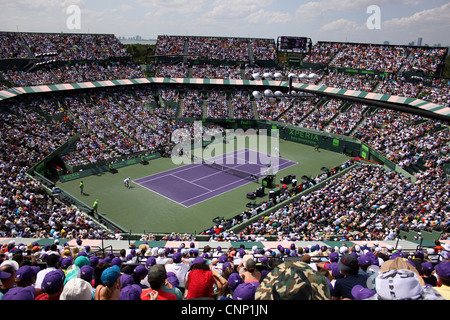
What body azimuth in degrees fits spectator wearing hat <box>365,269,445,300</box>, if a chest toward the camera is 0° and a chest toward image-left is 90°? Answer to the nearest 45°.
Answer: approximately 180°

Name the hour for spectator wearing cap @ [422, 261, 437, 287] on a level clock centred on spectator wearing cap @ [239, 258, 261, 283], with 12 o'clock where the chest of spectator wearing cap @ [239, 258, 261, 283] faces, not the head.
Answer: spectator wearing cap @ [422, 261, 437, 287] is roughly at 3 o'clock from spectator wearing cap @ [239, 258, 261, 283].

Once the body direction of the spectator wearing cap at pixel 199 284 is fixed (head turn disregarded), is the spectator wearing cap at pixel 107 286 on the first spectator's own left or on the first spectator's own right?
on the first spectator's own left

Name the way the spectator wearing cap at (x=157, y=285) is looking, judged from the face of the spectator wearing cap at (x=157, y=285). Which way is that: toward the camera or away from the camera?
away from the camera

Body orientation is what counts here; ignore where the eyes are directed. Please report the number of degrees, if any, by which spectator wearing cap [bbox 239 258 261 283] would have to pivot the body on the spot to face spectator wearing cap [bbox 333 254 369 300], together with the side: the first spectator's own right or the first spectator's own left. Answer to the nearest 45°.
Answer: approximately 135° to the first spectator's own right

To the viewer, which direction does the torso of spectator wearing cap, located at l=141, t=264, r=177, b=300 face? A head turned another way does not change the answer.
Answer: away from the camera

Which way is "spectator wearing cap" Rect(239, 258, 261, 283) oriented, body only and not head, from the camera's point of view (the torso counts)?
away from the camera

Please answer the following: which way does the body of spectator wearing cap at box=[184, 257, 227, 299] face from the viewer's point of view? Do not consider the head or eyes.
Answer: away from the camera
